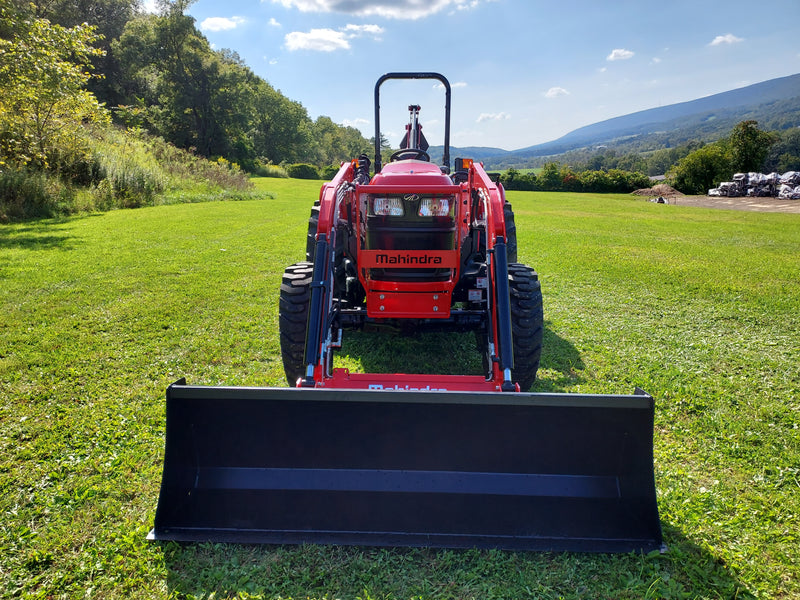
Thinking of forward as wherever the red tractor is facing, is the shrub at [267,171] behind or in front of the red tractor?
behind

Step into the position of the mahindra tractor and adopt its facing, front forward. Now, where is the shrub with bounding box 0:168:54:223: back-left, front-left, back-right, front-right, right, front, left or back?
back-right

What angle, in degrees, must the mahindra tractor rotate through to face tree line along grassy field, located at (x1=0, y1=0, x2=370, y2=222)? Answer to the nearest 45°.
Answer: approximately 135° to its right

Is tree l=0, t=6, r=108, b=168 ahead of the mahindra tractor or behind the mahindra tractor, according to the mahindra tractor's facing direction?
behind

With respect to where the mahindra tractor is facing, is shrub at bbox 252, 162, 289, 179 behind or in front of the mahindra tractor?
behind

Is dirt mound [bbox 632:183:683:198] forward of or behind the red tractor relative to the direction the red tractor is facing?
behind

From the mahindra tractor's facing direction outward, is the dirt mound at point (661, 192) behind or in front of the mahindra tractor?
behind

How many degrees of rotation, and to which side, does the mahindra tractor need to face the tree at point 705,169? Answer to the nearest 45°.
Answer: approximately 135° to its left

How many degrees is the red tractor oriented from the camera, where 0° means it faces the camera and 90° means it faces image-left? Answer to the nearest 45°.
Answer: approximately 0°
